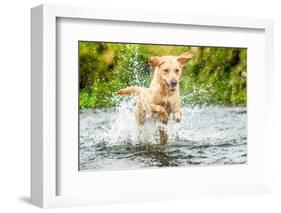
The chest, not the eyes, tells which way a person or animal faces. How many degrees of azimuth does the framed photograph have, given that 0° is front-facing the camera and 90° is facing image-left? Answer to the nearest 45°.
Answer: approximately 315°
